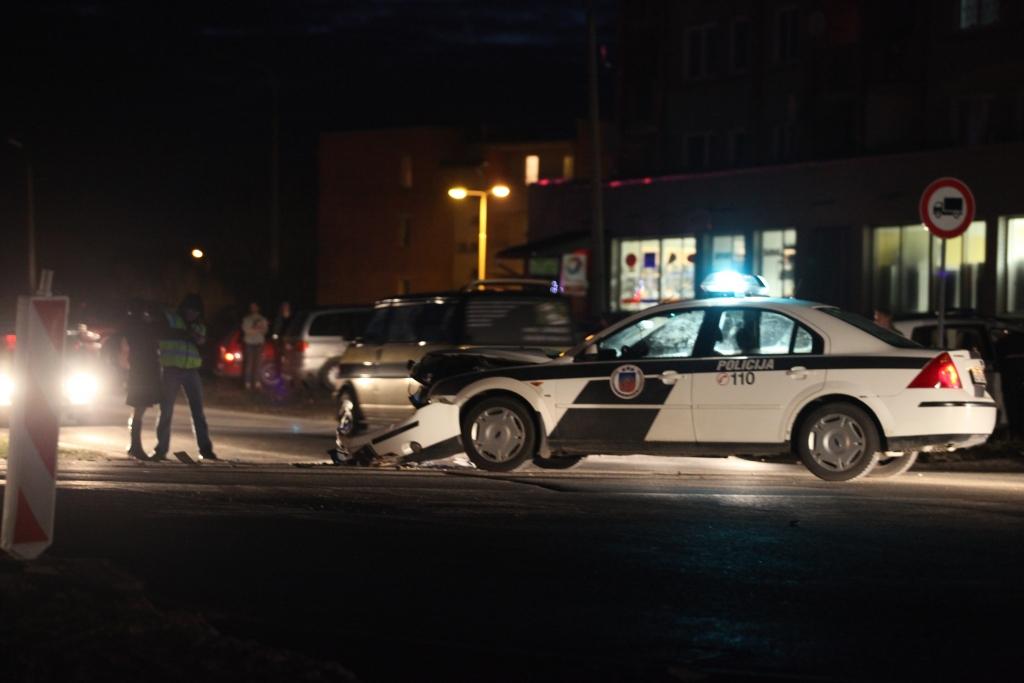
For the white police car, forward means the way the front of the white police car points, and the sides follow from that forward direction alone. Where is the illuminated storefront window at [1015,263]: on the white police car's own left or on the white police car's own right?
on the white police car's own right

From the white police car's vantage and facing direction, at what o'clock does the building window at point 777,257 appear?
The building window is roughly at 3 o'clock from the white police car.

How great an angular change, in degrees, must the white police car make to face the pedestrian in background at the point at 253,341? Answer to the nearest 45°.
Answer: approximately 45° to its right

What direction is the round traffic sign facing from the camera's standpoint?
toward the camera

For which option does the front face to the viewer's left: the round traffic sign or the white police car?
the white police car

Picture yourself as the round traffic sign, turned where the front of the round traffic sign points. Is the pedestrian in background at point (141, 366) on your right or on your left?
on your right

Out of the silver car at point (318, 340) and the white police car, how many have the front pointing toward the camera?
0

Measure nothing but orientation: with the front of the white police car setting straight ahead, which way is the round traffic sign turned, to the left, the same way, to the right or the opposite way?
to the left

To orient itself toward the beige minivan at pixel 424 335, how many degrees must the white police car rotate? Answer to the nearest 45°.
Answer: approximately 45° to its right

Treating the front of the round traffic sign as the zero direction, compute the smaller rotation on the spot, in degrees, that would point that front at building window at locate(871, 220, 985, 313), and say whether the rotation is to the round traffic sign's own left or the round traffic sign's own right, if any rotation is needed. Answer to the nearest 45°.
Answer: approximately 180°

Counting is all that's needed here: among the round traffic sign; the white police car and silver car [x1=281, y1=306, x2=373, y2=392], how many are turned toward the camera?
1

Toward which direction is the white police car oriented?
to the viewer's left

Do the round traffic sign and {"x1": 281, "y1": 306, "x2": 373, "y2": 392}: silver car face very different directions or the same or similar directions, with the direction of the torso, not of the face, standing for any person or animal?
very different directions
